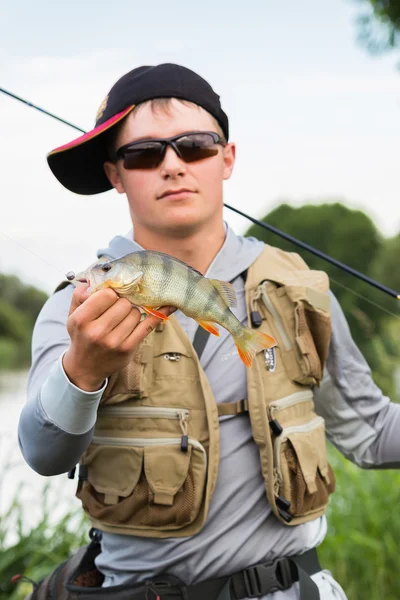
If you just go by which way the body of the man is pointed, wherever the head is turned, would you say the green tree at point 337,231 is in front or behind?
behind

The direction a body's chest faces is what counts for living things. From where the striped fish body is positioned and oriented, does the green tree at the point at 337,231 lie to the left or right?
on its right

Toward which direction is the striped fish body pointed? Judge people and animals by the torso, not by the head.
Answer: to the viewer's left

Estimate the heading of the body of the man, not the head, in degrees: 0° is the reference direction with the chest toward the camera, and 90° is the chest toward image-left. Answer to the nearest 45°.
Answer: approximately 0°
